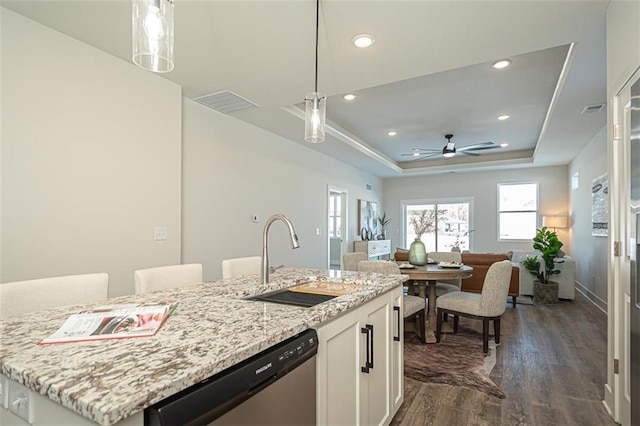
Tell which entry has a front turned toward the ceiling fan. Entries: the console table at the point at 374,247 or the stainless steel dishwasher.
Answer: the console table

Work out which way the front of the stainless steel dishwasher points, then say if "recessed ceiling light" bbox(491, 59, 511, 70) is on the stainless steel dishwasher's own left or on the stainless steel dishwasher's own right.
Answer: on the stainless steel dishwasher's own left

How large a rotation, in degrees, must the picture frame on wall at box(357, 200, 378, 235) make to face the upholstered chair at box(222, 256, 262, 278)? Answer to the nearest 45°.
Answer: approximately 45° to its right

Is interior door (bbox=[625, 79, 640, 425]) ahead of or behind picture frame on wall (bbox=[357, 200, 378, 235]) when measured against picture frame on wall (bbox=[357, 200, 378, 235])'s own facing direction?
ahead

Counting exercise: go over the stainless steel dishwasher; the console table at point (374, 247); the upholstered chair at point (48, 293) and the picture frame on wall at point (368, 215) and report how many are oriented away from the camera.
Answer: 0

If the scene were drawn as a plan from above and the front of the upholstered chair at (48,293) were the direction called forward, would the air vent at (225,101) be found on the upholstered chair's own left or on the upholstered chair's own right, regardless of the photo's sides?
on the upholstered chair's own left

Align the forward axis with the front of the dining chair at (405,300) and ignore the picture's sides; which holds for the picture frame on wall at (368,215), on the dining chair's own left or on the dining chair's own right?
on the dining chair's own left

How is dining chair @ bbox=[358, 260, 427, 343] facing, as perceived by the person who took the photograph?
facing away from the viewer and to the right of the viewer

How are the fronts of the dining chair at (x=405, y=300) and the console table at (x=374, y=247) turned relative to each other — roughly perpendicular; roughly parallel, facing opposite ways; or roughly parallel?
roughly perpendicular

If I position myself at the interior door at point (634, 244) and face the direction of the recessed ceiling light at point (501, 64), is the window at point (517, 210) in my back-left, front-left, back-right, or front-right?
front-right

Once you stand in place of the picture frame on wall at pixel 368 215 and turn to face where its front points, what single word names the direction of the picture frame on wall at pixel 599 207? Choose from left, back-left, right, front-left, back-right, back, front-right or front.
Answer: front

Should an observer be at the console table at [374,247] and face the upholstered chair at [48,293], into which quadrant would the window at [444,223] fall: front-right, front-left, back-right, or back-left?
back-left
